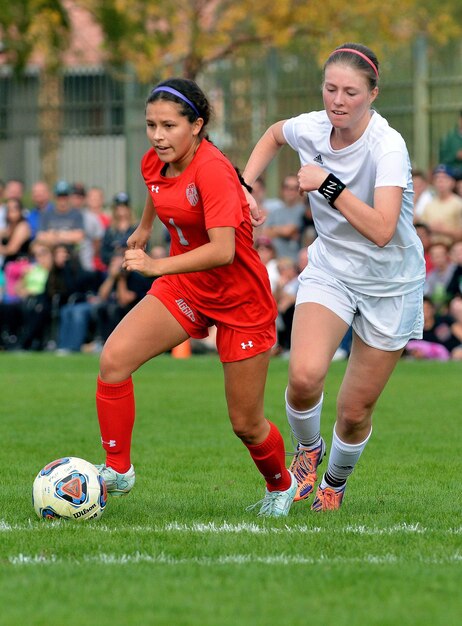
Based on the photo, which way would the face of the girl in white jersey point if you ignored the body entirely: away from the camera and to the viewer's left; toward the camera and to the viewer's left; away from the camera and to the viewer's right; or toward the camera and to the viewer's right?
toward the camera and to the viewer's left

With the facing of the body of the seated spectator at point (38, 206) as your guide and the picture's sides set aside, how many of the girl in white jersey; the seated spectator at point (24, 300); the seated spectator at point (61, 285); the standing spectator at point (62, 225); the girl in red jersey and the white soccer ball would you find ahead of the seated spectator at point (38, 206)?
6

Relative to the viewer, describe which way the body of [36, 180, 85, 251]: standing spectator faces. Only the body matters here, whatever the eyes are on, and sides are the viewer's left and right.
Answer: facing the viewer

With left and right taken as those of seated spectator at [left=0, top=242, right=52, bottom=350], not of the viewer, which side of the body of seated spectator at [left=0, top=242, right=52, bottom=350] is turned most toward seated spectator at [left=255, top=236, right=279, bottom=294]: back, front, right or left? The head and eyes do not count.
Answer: left

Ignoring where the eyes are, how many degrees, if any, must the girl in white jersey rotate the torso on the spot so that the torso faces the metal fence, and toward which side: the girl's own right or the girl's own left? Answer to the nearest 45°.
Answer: approximately 135° to the girl's own right

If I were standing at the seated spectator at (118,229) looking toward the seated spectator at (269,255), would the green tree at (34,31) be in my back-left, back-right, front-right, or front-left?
back-left

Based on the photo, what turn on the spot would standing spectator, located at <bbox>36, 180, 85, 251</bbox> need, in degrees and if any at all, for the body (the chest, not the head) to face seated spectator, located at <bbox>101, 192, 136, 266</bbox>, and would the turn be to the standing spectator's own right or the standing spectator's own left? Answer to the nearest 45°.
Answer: approximately 45° to the standing spectator's own left

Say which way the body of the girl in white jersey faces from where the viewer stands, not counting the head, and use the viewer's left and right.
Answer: facing the viewer and to the left of the viewer

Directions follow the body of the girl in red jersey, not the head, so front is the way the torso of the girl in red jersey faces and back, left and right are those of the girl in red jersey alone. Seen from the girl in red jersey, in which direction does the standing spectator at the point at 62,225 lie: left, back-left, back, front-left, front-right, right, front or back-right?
back-right

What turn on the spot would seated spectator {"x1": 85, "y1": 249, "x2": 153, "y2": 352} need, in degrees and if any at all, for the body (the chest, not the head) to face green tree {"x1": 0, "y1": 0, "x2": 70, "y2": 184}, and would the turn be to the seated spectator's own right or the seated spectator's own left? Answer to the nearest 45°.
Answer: approximately 135° to the seated spectator's own right

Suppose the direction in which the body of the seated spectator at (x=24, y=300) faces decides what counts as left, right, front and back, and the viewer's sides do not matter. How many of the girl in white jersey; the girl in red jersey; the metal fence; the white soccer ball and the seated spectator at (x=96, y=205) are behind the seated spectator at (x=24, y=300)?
2

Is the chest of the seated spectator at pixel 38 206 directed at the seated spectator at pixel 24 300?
yes

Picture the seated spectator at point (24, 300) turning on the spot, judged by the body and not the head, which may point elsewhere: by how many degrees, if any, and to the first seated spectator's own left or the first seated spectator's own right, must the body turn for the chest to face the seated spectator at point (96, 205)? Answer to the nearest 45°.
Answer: approximately 180°

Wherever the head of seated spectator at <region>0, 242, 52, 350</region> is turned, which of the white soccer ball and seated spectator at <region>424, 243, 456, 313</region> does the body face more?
the white soccer ball

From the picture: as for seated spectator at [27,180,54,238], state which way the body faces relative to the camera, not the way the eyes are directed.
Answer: toward the camera
